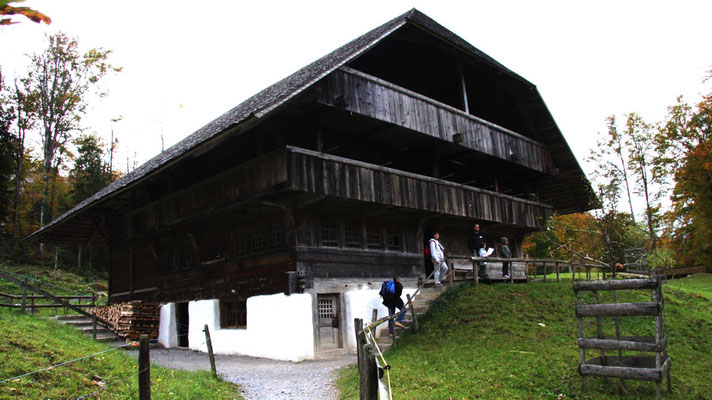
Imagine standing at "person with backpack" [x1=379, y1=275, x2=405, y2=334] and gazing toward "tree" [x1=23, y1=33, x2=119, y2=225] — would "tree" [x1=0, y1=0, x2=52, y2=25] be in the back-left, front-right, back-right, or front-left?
back-left

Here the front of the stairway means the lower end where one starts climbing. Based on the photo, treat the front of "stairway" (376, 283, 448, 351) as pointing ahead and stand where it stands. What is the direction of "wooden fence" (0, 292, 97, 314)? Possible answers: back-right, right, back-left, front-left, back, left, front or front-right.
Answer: front-right

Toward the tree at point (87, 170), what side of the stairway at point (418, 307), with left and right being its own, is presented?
right

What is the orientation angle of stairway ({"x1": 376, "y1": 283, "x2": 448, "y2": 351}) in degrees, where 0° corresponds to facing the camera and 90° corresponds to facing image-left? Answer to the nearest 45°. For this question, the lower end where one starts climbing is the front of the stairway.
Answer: approximately 45°

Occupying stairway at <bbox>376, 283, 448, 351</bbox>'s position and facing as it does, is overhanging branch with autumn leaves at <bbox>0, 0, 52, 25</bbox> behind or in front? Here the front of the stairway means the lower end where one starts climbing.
in front

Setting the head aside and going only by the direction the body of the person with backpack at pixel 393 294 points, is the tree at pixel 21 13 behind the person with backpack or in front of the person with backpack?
behind

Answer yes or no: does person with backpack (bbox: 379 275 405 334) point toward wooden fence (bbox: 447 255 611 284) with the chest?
yes

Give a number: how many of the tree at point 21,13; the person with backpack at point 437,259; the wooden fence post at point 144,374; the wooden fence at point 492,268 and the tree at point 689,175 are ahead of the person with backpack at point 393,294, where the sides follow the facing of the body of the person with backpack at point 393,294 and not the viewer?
3

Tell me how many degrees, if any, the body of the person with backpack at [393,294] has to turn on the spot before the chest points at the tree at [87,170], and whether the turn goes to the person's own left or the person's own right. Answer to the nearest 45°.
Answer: approximately 90° to the person's own left

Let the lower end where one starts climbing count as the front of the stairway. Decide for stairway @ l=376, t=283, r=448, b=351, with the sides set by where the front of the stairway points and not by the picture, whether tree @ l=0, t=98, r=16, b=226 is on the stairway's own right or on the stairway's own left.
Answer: on the stairway's own right

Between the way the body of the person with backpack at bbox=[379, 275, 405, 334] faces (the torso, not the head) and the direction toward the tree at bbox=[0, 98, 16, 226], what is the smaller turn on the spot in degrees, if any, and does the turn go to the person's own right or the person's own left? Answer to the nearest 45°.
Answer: approximately 90° to the person's own left

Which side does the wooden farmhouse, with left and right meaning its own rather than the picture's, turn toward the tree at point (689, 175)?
left
